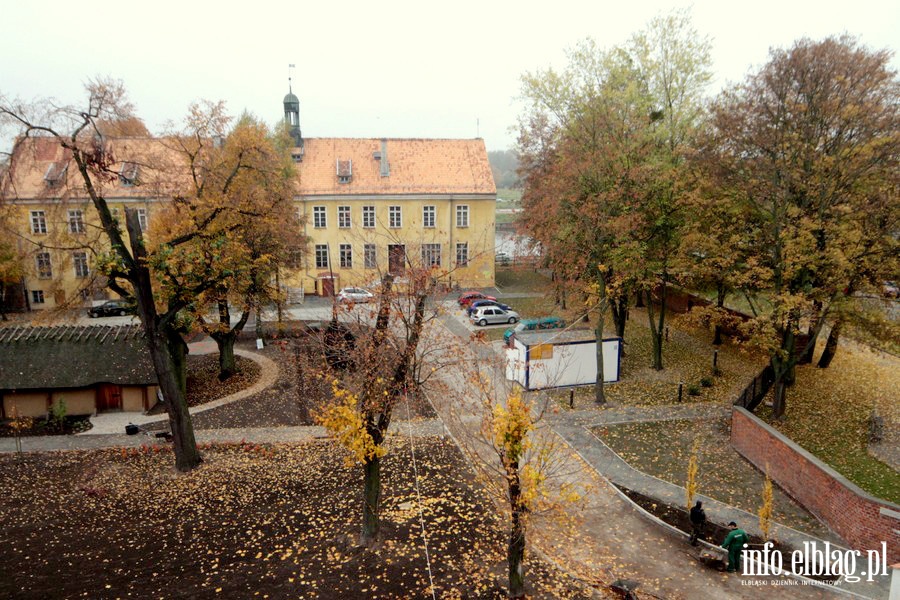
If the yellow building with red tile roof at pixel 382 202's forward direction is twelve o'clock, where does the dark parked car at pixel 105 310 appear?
The dark parked car is roughly at 3 o'clock from the yellow building with red tile roof.

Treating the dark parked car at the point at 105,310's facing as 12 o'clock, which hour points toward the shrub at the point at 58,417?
The shrub is roughly at 9 o'clock from the dark parked car.

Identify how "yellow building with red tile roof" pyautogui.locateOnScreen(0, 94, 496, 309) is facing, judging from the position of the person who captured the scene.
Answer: facing the viewer

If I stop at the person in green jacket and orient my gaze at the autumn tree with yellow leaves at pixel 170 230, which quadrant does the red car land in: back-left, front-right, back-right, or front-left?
front-right

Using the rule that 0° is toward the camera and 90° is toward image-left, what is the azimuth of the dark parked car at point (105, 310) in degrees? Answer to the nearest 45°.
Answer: approximately 90°

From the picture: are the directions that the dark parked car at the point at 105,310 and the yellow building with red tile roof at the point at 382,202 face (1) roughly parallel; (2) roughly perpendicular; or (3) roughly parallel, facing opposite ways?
roughly perpendicular

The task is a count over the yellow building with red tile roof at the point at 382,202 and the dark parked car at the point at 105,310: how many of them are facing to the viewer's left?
1

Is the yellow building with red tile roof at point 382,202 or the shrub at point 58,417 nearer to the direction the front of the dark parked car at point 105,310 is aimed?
the shrub

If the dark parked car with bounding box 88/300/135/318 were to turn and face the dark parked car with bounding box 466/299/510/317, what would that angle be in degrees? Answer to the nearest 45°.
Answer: approximately 135° to its left

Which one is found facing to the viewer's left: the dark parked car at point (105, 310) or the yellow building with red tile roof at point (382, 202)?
the dark parked car

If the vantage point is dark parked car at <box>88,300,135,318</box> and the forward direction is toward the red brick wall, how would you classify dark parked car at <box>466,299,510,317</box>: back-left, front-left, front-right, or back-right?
front-left

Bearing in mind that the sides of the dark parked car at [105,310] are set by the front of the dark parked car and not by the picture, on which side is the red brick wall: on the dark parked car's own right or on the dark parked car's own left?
on the dark parked car's own left

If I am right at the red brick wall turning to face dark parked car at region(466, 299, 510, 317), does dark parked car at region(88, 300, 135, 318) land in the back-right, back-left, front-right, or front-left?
front-left

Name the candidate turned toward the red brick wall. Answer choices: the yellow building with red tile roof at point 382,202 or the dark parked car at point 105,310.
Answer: the yellow building with red tile roof

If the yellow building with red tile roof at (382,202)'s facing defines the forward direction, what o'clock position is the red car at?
The red car is roughly at 11 o'clock from the yellow building with red tile roof.

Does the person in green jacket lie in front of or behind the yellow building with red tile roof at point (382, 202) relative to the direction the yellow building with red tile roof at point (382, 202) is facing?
in front

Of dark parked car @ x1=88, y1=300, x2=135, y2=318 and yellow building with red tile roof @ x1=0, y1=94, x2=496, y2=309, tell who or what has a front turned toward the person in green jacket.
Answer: the yellow building with red tile roof

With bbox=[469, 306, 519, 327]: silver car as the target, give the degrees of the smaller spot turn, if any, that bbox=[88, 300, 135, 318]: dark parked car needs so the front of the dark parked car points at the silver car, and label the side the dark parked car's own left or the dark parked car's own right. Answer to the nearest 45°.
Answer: approximately 135° to the dark parked car's own left
